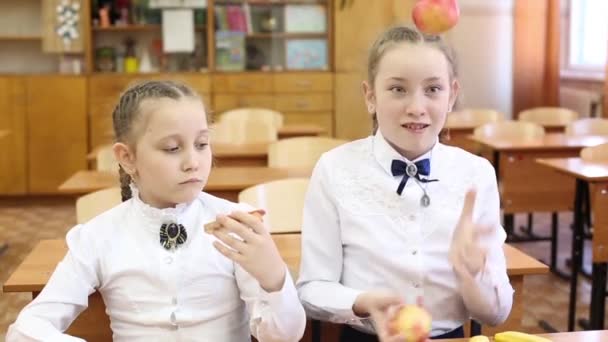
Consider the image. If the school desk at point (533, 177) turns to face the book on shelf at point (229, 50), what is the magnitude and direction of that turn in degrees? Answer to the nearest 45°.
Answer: approximately 135° to its right

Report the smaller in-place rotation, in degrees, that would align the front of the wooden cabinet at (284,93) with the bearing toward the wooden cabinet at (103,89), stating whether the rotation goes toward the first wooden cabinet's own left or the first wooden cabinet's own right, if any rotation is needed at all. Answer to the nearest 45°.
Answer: approximately 90° to the first wooden cabinet's own right

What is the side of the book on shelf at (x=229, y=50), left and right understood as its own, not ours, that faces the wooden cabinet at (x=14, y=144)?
right

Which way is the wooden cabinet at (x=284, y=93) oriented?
toward the camera

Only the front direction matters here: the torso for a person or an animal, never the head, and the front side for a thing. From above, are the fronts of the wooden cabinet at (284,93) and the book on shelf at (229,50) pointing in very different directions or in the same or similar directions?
same or similar directions

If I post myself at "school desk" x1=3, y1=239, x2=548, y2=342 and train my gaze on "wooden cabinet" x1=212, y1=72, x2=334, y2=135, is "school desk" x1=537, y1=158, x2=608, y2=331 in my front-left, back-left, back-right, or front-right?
front-right

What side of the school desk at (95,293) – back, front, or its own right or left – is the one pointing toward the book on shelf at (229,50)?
back

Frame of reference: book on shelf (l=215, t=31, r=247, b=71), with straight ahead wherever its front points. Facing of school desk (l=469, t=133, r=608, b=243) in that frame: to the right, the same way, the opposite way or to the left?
the same way

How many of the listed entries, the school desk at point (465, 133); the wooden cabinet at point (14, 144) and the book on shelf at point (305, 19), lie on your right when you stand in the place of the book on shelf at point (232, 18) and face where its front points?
1

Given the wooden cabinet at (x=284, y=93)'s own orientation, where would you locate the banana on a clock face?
The banana is roughly at 12 o'clock from the wooden cabinet.

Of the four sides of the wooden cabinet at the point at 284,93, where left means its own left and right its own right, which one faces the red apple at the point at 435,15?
front

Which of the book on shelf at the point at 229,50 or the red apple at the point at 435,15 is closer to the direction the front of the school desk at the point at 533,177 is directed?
the red apple
